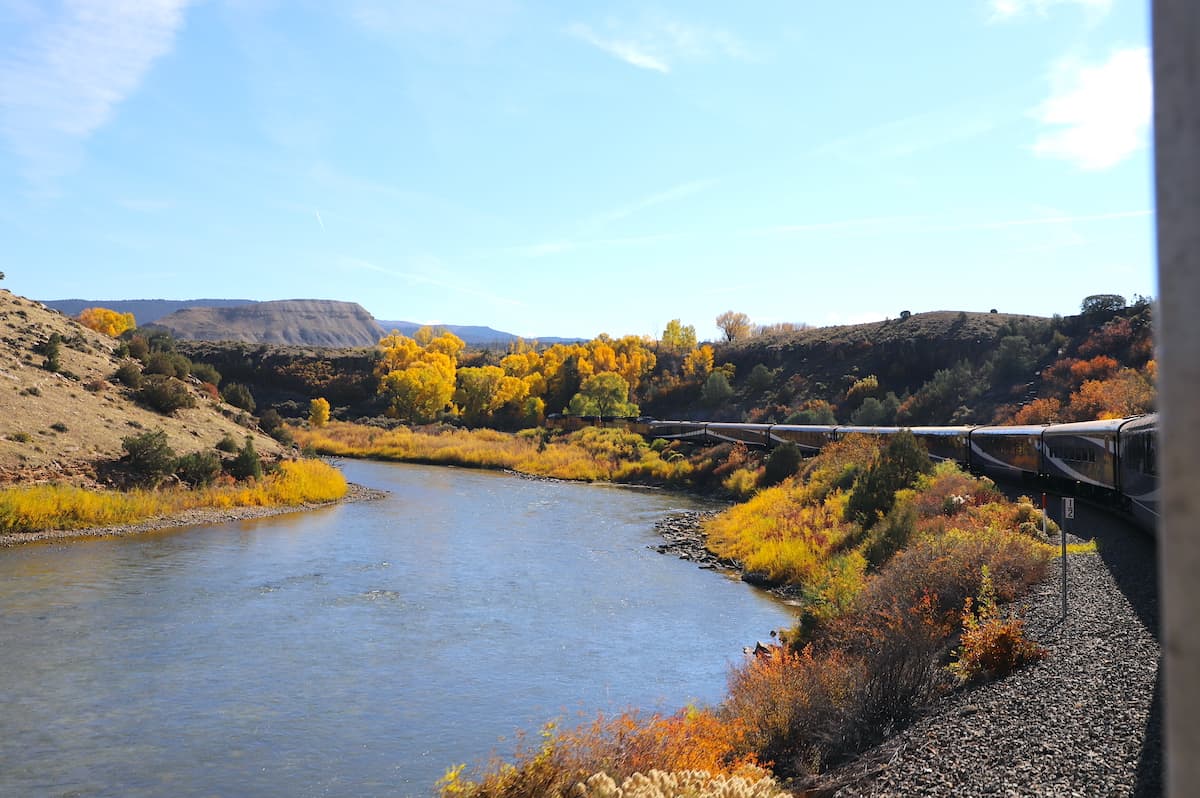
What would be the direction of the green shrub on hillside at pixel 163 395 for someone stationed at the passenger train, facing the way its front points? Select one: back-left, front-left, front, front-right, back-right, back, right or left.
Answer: front-left

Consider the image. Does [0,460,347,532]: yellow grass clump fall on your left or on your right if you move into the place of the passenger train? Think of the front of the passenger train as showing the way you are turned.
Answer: on your left

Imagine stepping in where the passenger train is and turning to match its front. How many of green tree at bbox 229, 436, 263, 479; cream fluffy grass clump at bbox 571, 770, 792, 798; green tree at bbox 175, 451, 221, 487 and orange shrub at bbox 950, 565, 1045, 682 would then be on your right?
0

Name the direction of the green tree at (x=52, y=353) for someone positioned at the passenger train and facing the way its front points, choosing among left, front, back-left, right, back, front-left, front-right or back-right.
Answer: front-left

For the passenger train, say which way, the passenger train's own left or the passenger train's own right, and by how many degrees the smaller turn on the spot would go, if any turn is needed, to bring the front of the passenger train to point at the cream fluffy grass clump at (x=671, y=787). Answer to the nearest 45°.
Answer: approximately 135° to the passenger train's own left

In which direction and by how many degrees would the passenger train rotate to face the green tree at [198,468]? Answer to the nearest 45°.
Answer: approximately 45° to its left

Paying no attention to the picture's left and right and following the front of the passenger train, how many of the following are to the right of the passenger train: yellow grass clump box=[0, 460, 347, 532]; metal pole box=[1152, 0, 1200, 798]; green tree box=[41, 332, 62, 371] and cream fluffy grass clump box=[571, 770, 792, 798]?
0

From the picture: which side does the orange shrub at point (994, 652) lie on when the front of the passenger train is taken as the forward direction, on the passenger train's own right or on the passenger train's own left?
on the passenger train's own left

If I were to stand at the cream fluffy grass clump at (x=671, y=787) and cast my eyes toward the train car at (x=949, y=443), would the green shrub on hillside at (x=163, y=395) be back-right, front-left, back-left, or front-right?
front-left

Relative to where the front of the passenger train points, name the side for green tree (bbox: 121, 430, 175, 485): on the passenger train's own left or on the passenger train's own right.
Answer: on the passenger train's own left

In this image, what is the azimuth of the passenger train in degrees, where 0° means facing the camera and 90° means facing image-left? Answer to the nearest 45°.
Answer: approximately 135°

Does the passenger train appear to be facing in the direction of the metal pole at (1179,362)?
no
